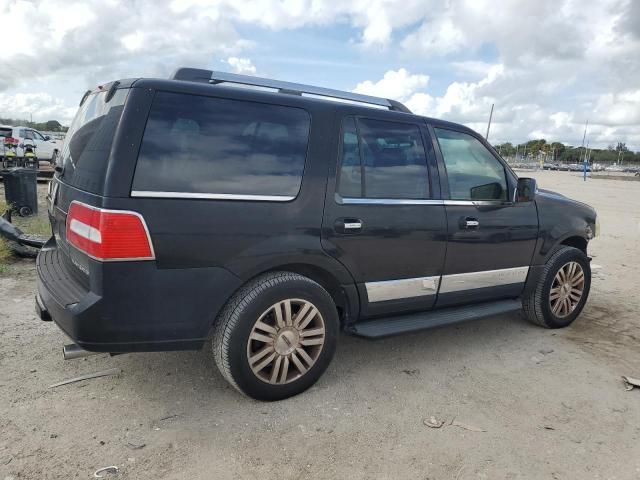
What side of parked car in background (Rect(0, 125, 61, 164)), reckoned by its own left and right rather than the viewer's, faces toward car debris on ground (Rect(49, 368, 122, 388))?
right

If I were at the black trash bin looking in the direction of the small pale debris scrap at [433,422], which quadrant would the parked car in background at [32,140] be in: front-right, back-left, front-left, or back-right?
back-left

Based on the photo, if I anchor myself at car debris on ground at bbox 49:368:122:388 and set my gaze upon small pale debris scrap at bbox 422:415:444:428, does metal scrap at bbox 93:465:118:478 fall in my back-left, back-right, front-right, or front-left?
front-right

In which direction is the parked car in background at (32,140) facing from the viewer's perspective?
to the viewer's right

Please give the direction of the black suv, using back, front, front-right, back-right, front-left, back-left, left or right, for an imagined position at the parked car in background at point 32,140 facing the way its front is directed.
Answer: right

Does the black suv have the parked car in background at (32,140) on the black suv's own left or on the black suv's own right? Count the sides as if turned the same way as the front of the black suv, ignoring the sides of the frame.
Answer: on the black suv's own left

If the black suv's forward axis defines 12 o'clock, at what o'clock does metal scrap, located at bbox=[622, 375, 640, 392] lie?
The metal scrap is roughly at 1 o'clock from the black suv.

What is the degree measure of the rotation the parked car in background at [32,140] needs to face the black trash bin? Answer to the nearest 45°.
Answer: approximately 90° to its right

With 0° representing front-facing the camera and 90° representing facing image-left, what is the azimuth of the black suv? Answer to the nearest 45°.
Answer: approximately 225°
